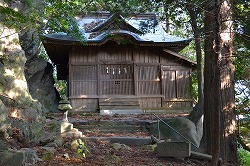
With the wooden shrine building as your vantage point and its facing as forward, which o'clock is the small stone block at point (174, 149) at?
The small stone block is roughly at 12 o'clock from the wooden shrine building.

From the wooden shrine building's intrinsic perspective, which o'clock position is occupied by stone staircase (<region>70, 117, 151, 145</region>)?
The stone staircase is roughly at 12 o'clock from the wooden shrine building.

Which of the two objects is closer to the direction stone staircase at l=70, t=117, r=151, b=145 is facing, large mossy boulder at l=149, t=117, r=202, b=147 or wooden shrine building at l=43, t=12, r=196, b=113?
the large mossy boulder

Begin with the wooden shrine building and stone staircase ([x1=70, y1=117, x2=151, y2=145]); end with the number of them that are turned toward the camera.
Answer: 2

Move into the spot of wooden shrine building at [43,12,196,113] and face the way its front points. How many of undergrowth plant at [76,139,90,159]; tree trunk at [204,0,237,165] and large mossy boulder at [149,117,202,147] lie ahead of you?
3

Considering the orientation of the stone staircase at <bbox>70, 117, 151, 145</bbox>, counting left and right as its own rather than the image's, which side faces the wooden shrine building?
back
